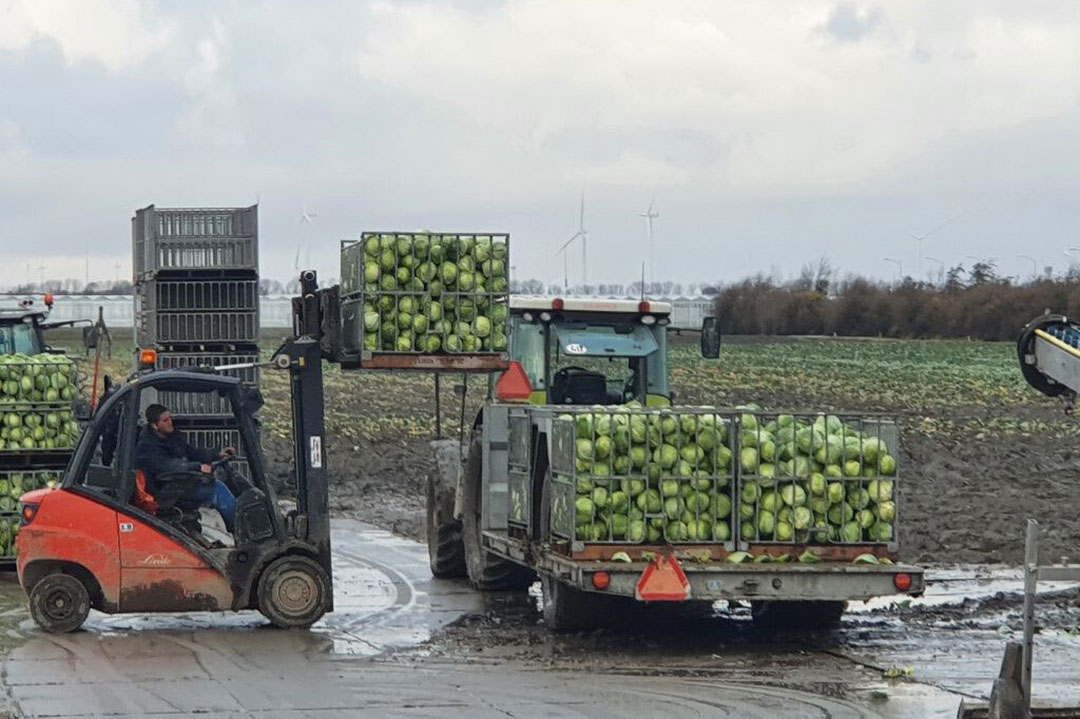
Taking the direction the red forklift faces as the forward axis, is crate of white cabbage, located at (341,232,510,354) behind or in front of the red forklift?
in front

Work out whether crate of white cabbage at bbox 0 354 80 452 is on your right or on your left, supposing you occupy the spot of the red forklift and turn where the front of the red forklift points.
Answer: on your left

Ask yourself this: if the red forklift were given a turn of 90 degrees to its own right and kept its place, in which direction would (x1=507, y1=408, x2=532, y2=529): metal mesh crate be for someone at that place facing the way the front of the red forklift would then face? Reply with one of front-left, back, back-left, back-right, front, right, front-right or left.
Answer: left

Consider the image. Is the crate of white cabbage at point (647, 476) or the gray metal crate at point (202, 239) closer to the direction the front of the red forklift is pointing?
the crate of white cabbage

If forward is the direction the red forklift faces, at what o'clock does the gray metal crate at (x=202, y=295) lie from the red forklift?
The gray metal crate is roughly at 9 o'clock from the red forklift.

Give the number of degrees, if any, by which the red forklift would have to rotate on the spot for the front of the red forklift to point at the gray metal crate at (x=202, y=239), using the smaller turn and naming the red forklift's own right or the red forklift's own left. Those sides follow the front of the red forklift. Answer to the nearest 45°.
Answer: approximately 90° to the red forklift's own left

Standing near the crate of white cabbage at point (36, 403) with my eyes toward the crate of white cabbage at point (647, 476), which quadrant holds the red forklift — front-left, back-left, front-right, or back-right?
front-right

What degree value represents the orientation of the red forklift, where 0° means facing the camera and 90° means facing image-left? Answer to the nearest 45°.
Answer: approximately 270°

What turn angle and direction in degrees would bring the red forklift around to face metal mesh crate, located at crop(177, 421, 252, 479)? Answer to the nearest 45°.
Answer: approximately 90° to its left
